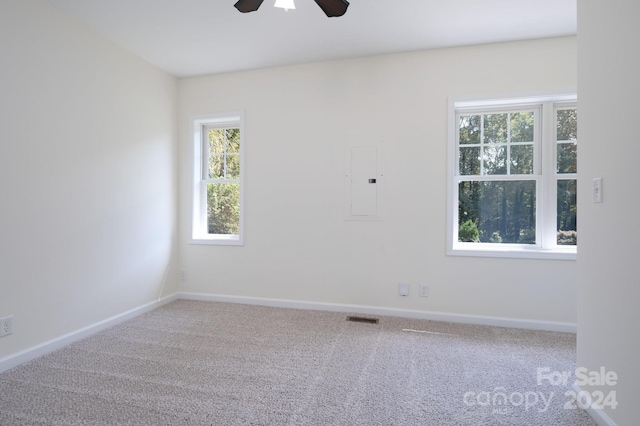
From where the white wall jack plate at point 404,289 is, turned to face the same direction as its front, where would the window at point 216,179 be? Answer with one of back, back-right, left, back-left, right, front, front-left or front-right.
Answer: right

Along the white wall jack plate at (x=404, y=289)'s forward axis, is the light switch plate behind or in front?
in front

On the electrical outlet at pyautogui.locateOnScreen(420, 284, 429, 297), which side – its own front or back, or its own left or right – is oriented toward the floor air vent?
right

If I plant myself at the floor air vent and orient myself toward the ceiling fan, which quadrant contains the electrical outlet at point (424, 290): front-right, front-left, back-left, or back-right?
back-left

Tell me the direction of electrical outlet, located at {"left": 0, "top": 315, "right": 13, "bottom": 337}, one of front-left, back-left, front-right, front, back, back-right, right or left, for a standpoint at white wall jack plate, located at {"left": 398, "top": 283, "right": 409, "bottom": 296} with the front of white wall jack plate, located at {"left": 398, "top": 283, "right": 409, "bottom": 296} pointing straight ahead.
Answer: front-right

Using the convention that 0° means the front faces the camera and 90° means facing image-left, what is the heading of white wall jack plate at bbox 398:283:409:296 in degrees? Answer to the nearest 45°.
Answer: approximately 0°

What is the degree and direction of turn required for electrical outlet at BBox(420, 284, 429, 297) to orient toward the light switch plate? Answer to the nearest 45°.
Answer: approximately 45° to its left

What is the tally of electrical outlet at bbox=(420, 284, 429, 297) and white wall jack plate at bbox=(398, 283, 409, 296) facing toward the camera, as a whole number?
2
